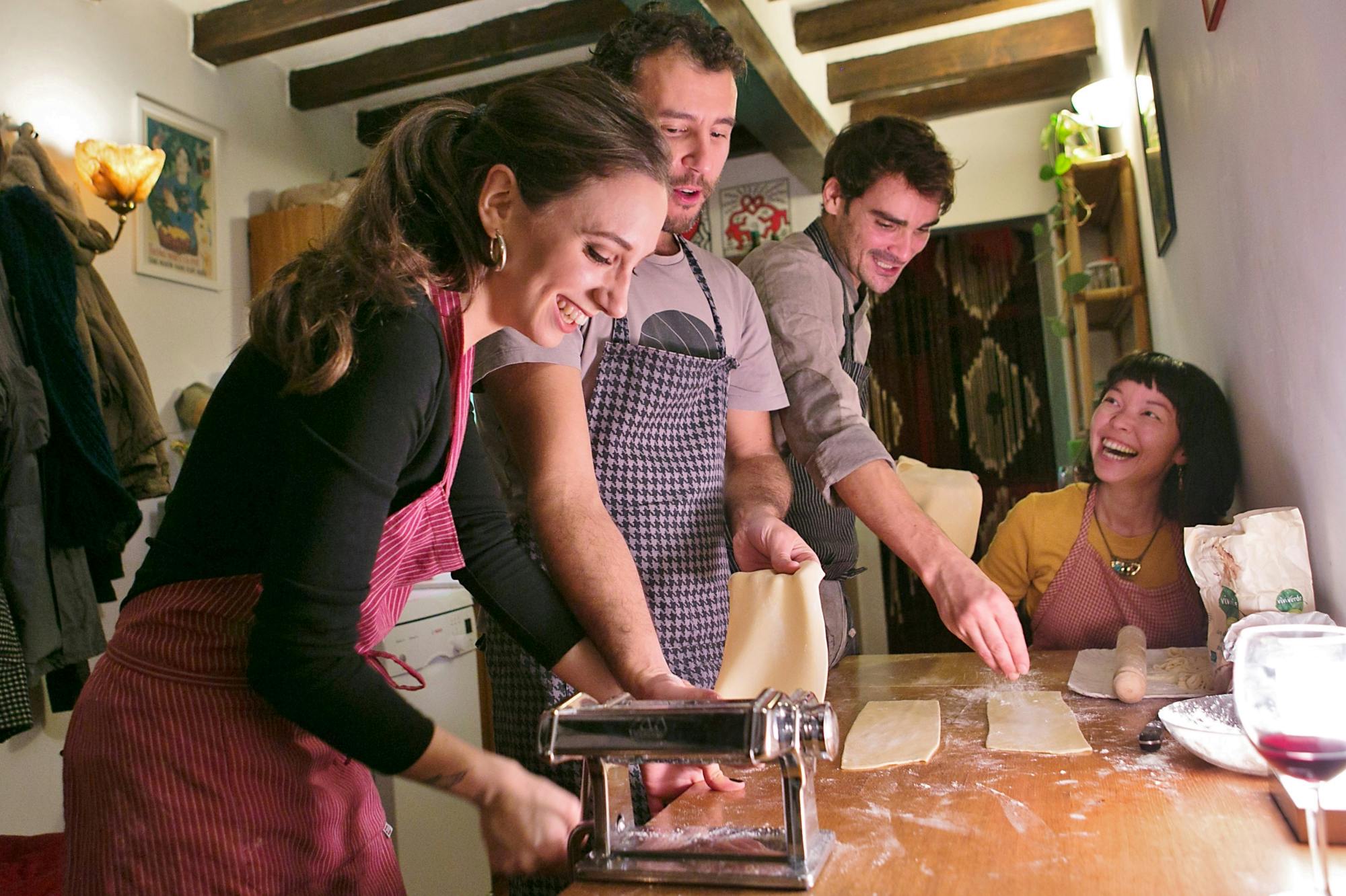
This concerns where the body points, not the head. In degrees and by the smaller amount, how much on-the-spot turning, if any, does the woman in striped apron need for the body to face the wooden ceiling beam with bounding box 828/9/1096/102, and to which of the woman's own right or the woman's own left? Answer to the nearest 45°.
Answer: approximately 45° to the woman's own left

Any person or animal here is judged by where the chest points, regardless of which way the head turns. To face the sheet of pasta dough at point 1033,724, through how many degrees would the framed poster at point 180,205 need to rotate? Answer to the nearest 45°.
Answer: approximately 45° to its right

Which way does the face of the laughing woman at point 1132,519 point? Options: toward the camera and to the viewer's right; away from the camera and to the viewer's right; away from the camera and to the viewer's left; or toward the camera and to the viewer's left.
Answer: toward the camera and to the viewer's left

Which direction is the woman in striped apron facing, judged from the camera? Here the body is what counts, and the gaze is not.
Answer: to the viewer's right

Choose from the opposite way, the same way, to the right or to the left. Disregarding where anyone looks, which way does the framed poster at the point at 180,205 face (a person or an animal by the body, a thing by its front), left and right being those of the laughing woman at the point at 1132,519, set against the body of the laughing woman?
to the left

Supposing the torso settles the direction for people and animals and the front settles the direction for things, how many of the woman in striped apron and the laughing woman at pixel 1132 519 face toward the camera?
1

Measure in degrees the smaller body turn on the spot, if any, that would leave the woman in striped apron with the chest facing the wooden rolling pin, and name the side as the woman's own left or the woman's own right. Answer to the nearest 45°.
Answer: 0° — they already face it

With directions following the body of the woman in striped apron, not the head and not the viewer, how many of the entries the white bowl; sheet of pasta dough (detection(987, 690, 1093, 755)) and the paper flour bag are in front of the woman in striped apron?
3

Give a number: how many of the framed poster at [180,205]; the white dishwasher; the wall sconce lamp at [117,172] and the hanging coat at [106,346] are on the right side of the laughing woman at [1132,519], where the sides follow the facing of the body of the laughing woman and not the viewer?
4

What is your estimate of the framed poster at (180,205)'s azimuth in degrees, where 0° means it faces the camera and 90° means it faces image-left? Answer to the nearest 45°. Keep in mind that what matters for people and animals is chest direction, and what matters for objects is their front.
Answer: approximately 315°

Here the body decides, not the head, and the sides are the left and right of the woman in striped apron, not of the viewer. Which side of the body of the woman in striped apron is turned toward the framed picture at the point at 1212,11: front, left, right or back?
front

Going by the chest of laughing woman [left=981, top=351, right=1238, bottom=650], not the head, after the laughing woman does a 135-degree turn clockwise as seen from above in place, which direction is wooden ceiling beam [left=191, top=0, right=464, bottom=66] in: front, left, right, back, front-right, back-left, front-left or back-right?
front-left
